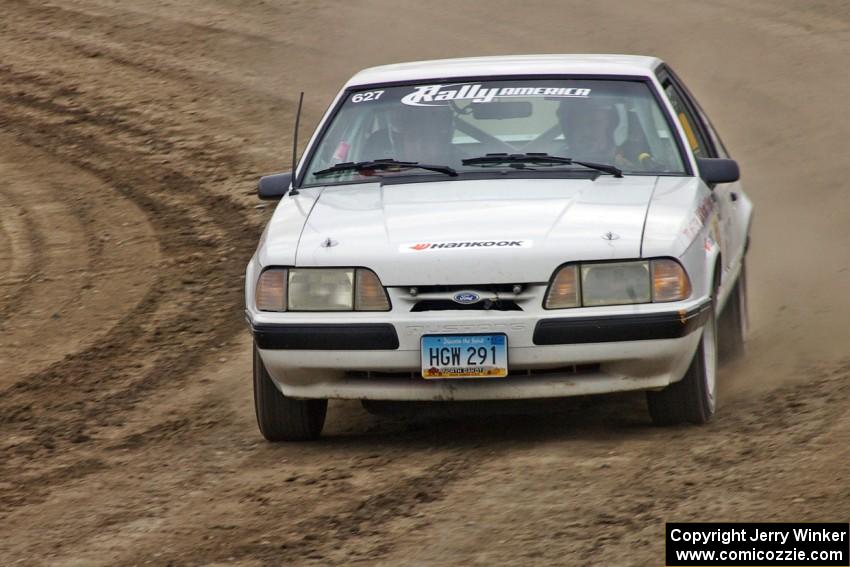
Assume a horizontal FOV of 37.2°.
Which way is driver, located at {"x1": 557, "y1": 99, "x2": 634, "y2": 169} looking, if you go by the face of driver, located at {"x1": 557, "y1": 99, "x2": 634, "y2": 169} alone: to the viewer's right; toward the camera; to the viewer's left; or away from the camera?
toward the camera

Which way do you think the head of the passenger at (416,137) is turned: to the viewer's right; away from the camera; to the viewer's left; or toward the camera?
toward the camera

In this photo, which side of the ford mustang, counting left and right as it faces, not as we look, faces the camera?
front
